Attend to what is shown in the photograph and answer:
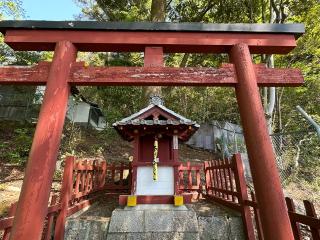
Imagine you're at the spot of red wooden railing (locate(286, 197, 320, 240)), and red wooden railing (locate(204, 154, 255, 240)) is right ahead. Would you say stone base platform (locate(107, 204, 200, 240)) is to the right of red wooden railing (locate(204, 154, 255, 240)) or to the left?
left

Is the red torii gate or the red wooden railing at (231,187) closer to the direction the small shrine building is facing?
the red torii gate

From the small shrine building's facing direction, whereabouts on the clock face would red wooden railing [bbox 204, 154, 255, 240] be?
The red wooden railing is roughly at 9 o'clock from the small shrine building.

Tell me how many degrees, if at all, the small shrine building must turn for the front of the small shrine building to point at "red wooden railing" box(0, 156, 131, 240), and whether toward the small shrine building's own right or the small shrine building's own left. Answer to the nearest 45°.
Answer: approximately 90° to the small shrine building's own right

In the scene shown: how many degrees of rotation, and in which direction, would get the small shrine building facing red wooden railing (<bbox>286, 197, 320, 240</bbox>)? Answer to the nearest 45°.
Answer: approximately 45° to its left

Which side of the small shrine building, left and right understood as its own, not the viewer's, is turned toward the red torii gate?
front

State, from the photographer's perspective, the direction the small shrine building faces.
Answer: facing the viewer
